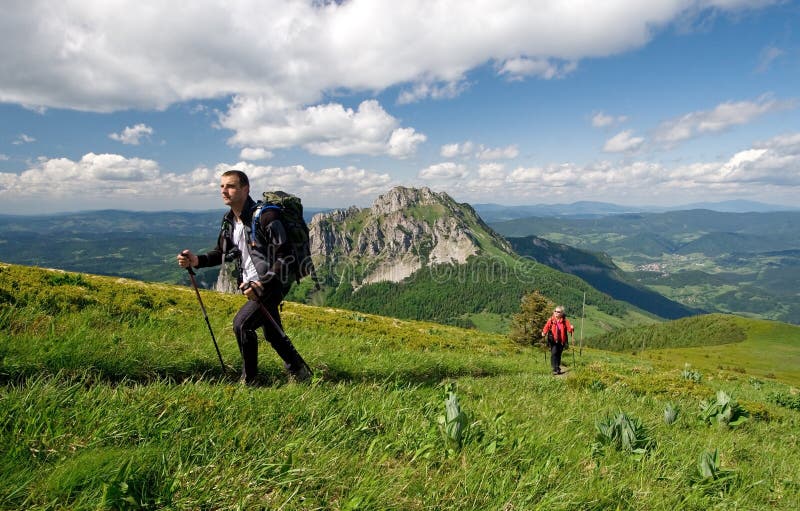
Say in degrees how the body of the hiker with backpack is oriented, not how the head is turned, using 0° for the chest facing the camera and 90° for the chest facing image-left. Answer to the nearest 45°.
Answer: approximately 45°

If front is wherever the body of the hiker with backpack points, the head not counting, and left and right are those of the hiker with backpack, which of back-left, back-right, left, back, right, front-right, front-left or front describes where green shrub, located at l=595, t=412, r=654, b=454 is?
left

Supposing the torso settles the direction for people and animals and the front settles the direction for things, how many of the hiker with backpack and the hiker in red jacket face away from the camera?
0

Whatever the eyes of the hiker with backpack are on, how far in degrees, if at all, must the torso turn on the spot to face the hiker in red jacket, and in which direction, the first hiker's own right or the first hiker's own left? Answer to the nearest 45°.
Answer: approximately 180°

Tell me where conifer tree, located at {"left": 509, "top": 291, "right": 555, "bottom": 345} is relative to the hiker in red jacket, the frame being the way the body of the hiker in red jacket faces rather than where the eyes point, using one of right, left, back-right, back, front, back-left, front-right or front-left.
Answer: back

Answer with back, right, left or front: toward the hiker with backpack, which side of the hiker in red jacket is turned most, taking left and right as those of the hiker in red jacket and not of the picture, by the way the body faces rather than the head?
front

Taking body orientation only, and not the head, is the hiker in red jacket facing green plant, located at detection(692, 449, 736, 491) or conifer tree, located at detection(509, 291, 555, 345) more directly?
the green plant

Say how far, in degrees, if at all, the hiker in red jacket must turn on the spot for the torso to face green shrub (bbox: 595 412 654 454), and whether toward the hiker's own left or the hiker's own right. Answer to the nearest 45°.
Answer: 0° — they already face it
